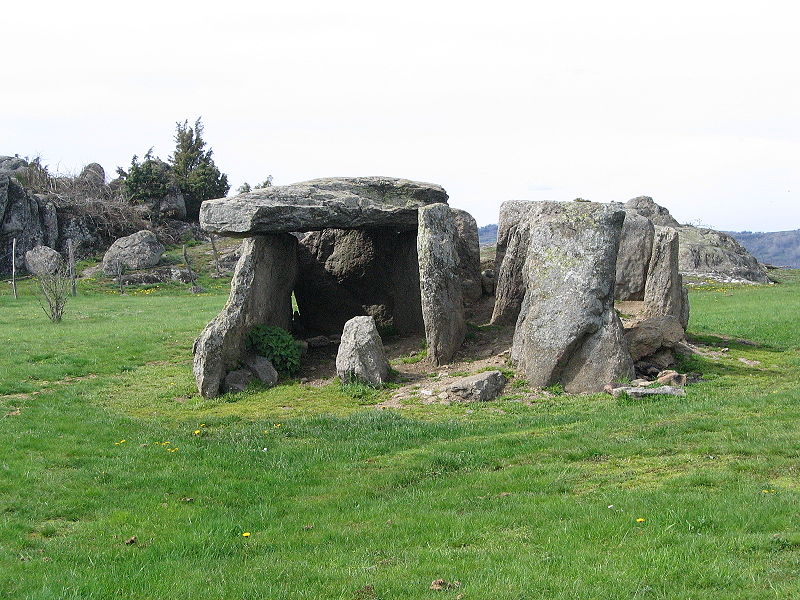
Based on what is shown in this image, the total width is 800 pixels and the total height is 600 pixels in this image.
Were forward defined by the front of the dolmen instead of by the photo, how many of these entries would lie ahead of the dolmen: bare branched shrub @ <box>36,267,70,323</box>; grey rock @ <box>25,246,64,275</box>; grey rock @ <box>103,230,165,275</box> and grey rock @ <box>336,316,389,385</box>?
1

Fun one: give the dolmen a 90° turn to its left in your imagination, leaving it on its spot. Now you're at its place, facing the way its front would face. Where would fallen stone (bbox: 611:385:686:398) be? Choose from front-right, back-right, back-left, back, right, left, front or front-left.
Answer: front-right

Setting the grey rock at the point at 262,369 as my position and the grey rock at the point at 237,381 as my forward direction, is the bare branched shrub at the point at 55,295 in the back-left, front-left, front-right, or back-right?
back-right

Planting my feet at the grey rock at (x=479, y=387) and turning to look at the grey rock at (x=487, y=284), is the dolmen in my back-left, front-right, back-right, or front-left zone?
front-left

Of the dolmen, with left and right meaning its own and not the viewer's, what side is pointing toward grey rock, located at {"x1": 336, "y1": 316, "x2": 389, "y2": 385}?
front

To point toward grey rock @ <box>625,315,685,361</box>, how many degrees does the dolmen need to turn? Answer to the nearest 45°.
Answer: approximately 45° to its left

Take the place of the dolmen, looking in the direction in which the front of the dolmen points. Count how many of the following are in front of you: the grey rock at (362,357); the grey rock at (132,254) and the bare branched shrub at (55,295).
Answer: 1

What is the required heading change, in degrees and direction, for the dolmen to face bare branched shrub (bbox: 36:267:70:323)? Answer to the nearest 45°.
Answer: approximately 135° to its right

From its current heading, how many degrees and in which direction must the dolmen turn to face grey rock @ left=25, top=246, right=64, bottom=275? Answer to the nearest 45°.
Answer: approximately 135° to its right

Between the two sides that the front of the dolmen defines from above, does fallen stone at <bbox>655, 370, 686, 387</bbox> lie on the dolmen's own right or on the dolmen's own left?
on the dolmen's own left

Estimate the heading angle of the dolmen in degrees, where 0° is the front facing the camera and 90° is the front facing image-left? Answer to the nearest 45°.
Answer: approximately 0°

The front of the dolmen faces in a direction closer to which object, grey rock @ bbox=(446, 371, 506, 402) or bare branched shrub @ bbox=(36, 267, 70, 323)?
the grey rock

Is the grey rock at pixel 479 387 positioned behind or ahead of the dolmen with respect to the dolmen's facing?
ahead

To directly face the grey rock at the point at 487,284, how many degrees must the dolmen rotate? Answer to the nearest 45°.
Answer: approximately 135° to its left
